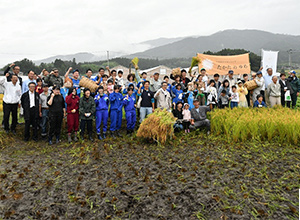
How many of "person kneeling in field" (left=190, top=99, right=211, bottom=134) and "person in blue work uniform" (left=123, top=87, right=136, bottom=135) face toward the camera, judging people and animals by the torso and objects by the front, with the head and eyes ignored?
2

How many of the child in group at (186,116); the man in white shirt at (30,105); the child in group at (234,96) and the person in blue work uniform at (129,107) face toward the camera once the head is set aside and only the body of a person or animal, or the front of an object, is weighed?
4

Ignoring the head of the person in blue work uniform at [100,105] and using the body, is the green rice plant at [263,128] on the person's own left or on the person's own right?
on the person's own left

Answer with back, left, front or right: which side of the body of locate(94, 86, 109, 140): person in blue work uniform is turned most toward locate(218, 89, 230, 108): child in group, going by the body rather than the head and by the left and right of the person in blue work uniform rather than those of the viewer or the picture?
left

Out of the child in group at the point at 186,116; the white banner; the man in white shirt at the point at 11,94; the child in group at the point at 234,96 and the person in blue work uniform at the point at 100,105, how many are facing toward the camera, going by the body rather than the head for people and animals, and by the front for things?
5

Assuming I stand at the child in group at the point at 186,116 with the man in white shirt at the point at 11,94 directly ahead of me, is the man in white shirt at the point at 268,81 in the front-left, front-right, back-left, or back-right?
back-right

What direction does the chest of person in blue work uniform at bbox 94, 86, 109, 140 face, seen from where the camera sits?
toward the camera

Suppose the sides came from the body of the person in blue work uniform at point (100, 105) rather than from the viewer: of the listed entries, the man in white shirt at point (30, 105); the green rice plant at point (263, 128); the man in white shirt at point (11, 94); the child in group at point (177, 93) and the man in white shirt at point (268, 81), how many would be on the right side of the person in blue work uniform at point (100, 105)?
2

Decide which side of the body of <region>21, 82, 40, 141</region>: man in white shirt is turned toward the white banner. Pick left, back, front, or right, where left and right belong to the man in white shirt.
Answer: left

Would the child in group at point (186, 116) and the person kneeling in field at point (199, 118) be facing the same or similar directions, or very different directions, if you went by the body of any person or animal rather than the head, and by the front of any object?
same or similar directions

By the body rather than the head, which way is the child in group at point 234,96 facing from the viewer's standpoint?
toward the camera

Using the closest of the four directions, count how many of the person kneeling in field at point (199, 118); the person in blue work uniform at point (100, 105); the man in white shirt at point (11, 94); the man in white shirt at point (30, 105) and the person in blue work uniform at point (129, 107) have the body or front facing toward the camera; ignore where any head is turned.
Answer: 5

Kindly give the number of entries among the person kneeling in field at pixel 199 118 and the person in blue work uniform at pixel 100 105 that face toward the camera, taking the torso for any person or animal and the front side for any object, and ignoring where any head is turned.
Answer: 2

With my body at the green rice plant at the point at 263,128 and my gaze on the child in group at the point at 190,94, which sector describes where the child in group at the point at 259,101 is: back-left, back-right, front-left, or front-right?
front-right

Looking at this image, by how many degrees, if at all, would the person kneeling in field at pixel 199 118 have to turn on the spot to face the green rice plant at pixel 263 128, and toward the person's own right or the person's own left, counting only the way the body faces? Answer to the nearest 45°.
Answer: approximately 45° to the person's own left

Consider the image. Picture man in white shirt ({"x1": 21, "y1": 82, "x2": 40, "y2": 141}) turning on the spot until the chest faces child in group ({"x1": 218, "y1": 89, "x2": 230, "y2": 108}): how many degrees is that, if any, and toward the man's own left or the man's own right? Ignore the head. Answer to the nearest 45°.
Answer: approximately 90° to the man's own left
